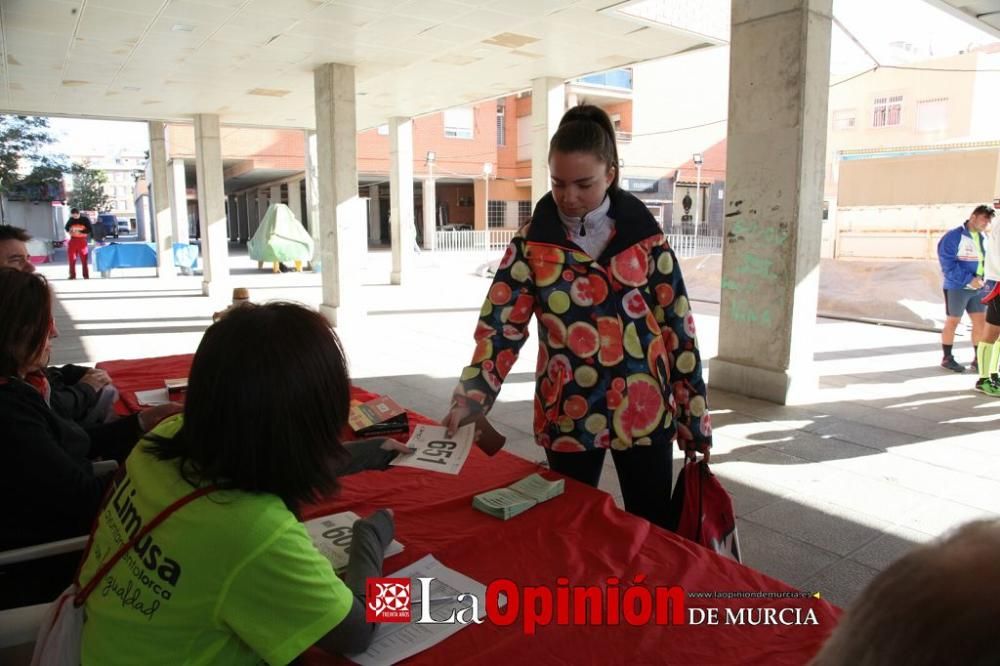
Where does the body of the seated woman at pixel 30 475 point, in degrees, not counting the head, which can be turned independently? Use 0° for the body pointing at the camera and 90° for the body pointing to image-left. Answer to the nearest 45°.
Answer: approximately 270°

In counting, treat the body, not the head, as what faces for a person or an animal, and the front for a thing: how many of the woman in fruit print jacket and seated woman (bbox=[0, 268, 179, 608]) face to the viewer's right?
1

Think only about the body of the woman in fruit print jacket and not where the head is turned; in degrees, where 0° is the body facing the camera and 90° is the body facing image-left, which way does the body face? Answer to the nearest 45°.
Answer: approximately 0°

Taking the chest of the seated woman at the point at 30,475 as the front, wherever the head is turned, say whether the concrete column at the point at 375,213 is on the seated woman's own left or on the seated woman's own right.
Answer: on the seated woman's own left

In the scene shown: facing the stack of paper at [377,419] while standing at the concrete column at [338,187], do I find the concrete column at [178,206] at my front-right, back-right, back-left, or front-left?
back-right
